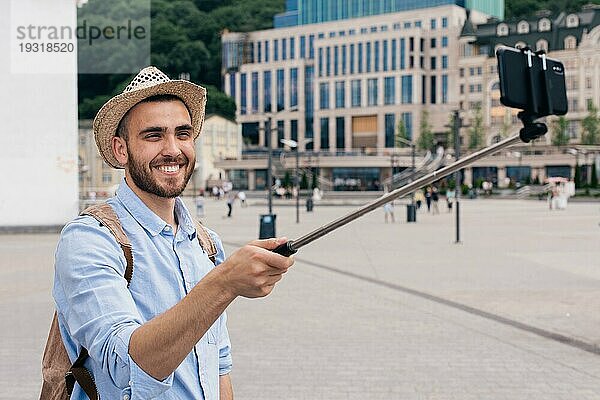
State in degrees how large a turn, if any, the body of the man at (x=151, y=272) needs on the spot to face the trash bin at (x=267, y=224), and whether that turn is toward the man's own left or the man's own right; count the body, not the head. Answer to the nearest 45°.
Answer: approximately 135° to the man's own left

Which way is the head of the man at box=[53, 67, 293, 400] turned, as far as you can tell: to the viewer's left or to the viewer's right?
to the viewer's right
